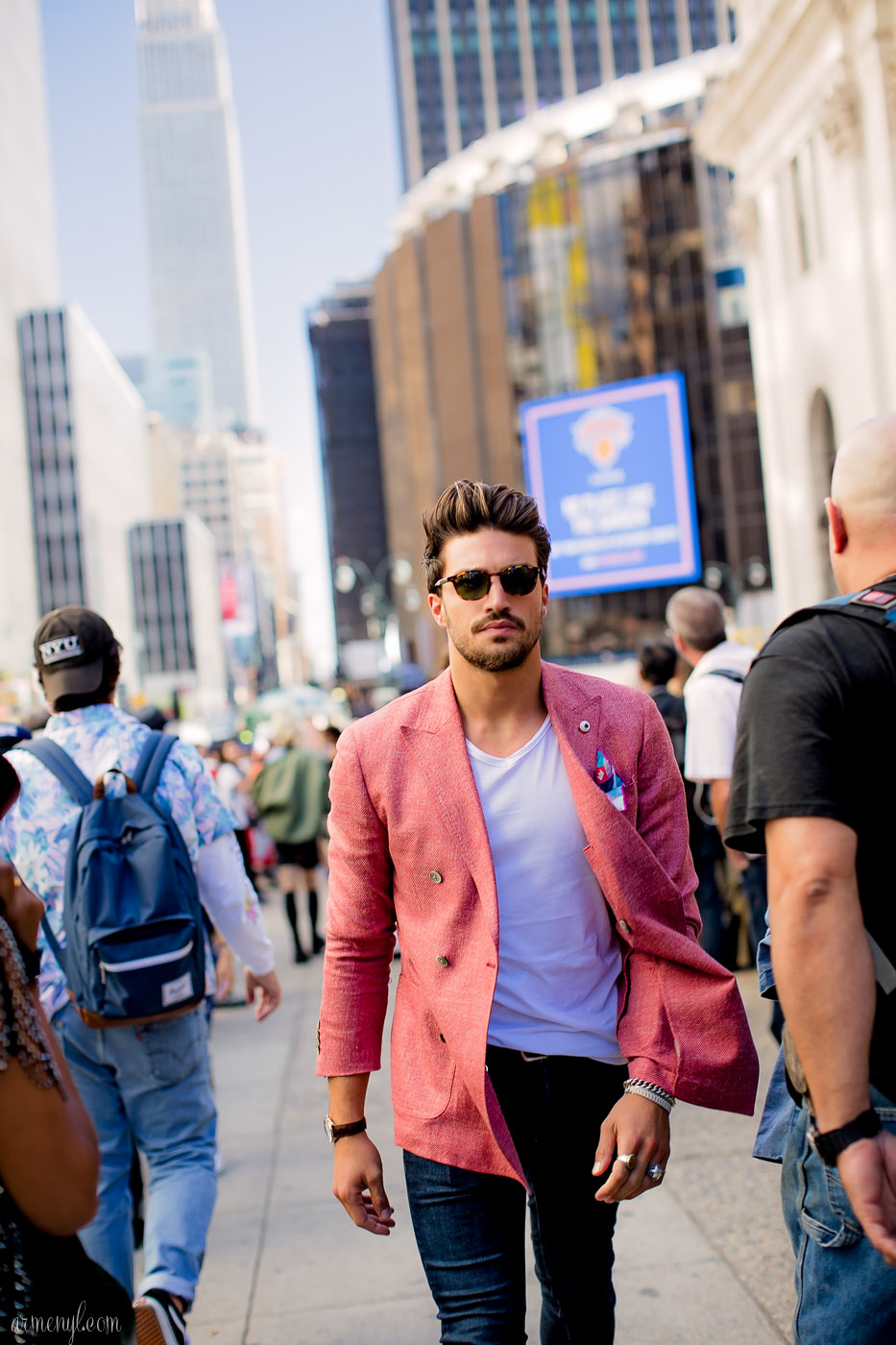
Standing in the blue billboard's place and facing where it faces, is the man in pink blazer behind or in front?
in front

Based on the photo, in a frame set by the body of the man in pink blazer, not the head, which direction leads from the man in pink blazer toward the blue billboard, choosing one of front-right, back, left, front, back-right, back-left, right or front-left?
back

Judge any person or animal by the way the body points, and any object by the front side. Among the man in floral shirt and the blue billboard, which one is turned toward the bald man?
the blue billboard

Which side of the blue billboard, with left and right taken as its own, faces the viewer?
front

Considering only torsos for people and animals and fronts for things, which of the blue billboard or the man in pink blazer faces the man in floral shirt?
the blue billboard

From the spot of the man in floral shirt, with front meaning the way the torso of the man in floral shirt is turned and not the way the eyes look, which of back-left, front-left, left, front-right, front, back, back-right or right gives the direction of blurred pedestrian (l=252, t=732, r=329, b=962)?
front

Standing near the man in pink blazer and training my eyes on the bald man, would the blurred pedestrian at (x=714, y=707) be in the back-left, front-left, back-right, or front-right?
back-left

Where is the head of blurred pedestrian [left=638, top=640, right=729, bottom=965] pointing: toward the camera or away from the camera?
away from the camera

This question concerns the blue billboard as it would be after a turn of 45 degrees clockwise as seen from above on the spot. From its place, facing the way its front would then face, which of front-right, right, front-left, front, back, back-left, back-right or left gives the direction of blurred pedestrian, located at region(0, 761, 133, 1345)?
front-left

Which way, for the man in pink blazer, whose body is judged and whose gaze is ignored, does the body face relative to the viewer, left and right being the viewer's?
facing the viewer

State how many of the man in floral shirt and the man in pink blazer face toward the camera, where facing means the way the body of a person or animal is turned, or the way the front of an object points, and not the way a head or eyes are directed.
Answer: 1

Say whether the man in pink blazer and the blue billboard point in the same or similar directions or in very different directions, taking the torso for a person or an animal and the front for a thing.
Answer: same or similar directions

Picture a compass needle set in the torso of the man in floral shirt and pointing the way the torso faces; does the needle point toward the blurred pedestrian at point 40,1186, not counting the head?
no

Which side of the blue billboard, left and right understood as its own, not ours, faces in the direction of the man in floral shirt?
front

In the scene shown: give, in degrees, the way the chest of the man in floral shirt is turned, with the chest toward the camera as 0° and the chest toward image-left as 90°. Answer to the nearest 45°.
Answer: approximately 180°

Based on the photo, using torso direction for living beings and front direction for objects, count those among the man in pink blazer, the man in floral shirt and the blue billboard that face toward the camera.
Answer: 2

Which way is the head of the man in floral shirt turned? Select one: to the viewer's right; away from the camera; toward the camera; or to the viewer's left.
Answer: away from the camera

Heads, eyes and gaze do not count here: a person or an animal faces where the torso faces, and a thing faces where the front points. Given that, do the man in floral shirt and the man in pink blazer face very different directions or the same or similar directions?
very different directions
